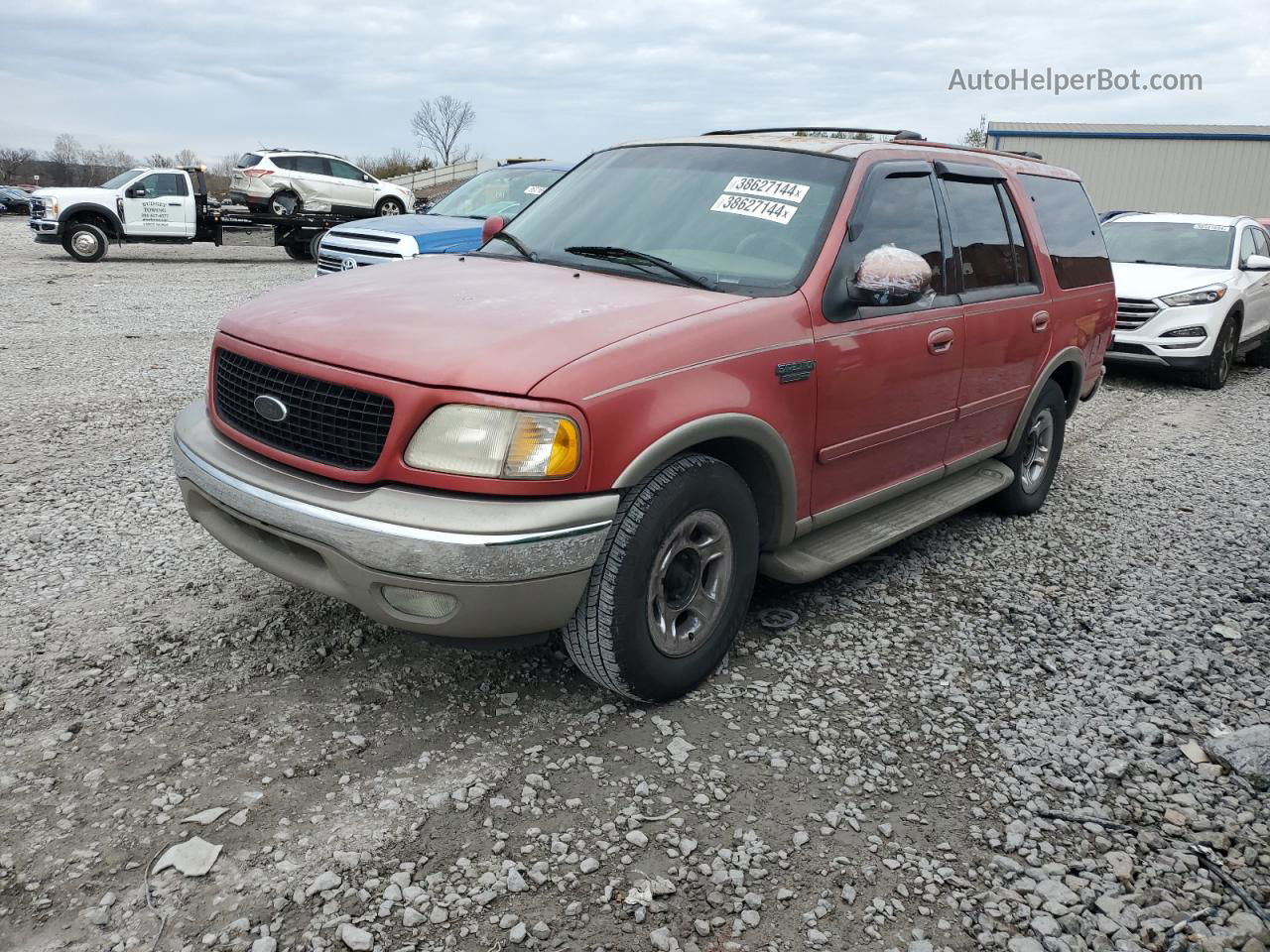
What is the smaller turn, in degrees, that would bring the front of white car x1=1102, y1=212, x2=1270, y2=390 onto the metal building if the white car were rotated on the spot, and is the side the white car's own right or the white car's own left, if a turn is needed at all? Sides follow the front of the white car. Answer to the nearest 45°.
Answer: approximately 135° to the white car's own right

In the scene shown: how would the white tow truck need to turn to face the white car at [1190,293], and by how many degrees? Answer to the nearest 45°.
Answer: approximately 135° to its left

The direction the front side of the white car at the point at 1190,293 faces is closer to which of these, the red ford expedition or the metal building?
the red ford expedition

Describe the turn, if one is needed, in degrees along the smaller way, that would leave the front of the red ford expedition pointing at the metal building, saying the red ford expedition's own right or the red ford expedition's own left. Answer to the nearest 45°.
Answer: approximately 180°

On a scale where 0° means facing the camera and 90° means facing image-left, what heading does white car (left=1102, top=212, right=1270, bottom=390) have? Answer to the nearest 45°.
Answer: approximately 45°

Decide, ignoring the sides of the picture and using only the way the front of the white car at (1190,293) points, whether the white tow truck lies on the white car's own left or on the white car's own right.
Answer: on the white car's own right

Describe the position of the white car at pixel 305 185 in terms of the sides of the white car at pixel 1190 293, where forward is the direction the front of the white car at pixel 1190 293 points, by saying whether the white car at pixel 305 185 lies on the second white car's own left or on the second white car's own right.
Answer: on the second white car's own right

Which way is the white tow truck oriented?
to the viewer's left

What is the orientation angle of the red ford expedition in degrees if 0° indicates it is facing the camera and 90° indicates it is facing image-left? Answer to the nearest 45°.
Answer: approximately 45°

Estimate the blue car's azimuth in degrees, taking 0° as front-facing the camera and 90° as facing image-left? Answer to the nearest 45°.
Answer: approximately 45°

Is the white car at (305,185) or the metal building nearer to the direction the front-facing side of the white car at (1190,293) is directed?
the white car

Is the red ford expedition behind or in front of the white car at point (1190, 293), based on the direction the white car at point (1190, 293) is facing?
in front
